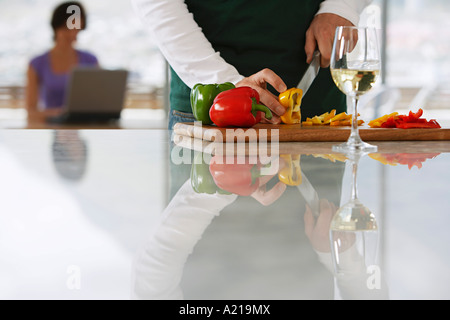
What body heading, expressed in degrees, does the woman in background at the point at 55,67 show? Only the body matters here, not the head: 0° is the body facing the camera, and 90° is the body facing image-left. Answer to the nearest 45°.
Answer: approximately 315°

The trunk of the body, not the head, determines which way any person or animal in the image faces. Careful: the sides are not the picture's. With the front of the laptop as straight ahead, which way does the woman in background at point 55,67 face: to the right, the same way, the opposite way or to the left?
the opposite way

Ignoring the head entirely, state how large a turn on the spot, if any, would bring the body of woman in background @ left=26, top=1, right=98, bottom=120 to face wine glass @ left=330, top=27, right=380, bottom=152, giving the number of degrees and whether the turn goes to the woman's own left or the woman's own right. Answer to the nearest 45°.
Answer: approximately 45° to the woman's own right

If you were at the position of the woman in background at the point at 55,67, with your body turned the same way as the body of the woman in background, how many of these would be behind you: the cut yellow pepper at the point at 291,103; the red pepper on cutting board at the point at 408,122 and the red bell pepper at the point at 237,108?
0

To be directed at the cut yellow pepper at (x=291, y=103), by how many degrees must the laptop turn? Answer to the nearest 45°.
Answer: approximately 135° to its left

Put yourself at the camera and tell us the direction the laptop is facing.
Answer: facing away from the viewer and to the left of the viewer

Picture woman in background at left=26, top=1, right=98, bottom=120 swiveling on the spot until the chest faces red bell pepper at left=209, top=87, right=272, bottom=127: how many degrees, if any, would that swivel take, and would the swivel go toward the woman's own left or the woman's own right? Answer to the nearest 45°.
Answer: approximately 45° to the woman's own right

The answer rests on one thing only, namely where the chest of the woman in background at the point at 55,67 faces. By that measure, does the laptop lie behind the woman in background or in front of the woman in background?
in front
